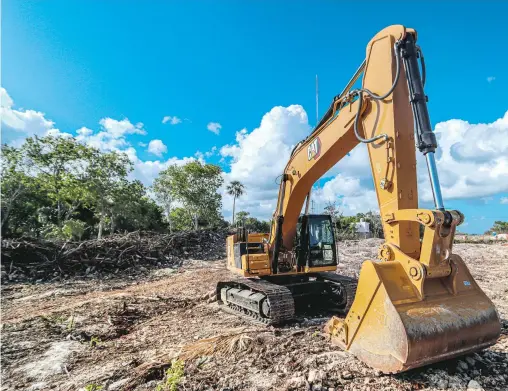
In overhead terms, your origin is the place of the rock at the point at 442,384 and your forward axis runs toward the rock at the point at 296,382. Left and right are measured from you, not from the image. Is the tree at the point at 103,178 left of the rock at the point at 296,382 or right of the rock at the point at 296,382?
right

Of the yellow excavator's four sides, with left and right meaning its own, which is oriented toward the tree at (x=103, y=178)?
back

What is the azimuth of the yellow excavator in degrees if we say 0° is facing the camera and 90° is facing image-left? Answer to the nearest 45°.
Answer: approximately 315°

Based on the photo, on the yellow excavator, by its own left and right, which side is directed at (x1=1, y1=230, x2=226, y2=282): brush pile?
back

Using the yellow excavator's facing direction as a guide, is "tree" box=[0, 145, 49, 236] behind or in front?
behind

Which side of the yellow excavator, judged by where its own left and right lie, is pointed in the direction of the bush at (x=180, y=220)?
back

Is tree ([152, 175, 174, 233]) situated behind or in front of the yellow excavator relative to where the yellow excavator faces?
behind
